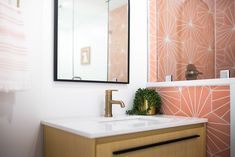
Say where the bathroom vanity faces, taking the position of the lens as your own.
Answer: facing the viewer and to the right of the viewer

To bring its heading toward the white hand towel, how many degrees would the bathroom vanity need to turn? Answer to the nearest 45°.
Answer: approximately 135° to its right
